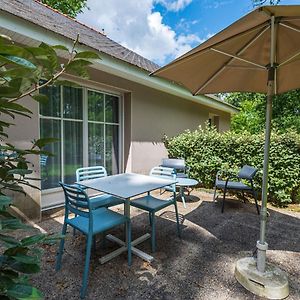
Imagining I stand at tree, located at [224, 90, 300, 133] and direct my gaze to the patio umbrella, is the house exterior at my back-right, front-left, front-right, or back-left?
front-right

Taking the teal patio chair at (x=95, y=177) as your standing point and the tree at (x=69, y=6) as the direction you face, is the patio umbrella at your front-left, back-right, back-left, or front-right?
back-right

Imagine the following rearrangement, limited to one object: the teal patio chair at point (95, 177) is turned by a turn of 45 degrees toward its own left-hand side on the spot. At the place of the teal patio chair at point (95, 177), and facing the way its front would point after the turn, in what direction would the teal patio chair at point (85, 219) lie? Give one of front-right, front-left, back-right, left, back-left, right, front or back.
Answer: right

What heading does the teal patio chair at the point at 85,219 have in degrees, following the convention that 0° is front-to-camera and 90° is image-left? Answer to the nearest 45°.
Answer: approximately 225°

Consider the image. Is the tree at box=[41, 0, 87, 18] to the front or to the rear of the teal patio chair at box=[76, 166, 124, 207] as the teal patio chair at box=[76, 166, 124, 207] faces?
to the rear

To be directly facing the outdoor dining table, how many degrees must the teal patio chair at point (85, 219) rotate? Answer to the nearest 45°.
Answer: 0° — it already faces it

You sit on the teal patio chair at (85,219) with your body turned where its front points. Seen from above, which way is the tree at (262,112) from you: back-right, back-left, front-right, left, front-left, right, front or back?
front

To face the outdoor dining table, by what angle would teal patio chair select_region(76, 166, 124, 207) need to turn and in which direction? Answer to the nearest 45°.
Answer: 0° — it already faces it

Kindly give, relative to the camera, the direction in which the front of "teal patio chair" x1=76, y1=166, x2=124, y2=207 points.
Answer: facing the viewer and to the right of the viewer

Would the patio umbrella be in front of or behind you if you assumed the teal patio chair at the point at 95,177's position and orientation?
in front
